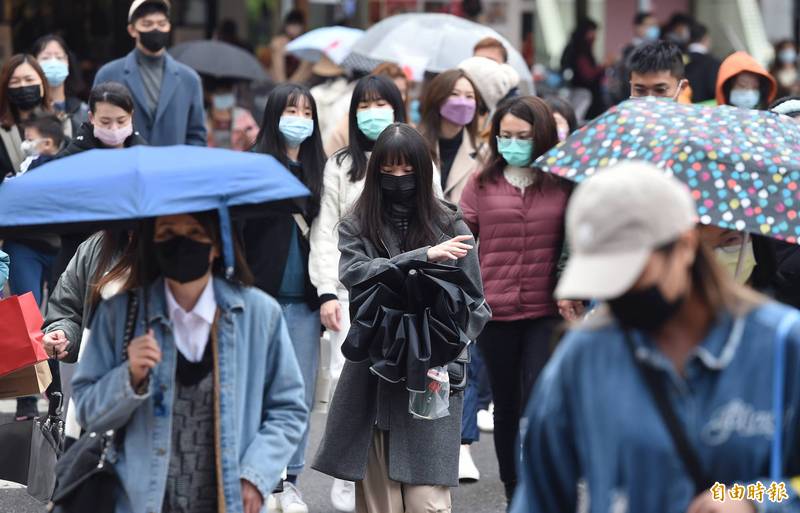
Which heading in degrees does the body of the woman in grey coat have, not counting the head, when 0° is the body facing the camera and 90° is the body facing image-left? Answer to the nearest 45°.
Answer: approximately 0°

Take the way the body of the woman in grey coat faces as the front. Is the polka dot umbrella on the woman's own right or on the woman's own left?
on the woman's own left
